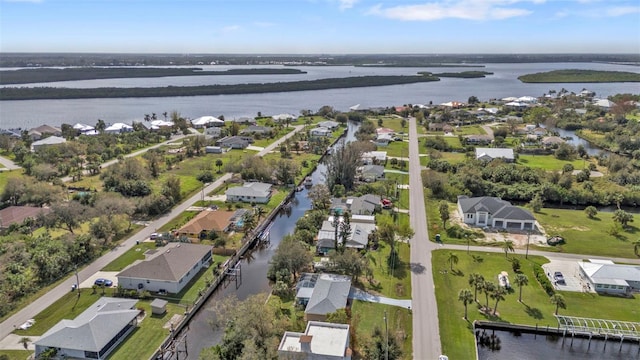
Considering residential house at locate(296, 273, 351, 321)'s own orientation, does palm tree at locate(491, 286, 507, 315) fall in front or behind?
in front

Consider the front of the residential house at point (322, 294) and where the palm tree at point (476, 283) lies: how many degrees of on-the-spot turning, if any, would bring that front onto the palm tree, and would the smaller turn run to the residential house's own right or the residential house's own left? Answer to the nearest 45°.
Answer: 0° — it already faces it

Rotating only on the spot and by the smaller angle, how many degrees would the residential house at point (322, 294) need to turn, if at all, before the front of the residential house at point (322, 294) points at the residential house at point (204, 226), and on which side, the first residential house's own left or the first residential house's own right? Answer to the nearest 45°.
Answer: approximately 135° to the first residential house's own left

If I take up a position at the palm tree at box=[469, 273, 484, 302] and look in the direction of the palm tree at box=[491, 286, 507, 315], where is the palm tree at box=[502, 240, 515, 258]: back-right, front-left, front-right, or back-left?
back-left

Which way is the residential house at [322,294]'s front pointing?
to the viewer's right

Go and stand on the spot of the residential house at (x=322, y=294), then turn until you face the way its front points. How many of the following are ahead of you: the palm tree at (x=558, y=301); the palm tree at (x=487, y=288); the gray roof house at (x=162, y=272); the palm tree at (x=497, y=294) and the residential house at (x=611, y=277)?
4

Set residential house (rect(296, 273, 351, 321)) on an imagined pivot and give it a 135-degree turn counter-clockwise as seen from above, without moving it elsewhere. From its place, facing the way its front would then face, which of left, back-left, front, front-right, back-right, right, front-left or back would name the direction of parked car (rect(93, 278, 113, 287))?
front-left

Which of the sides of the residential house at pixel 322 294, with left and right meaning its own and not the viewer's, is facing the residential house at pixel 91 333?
back

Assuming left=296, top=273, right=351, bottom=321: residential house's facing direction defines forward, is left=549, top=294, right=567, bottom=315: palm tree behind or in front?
in front

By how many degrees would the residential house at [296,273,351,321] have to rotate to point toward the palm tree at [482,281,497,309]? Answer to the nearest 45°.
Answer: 0° — it already faces it

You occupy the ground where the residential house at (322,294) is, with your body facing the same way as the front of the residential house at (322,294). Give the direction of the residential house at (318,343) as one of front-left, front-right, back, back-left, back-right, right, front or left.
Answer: right

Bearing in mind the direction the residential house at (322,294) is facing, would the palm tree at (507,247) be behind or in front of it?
in front

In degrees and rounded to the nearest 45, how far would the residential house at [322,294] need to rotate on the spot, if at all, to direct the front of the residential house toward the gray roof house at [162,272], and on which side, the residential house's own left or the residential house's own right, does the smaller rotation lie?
approximately 180°
